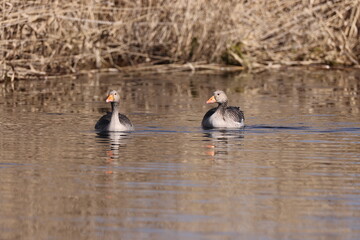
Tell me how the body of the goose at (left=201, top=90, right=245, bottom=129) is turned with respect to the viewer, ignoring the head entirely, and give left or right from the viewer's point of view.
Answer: facing the viewer and to the left of the viewer

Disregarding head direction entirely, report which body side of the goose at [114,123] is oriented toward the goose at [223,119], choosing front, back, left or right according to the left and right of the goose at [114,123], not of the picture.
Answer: left

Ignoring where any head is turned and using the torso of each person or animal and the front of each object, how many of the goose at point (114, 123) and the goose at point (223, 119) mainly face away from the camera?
0

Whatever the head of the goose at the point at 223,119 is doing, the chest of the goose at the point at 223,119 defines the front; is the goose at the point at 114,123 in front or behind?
in front

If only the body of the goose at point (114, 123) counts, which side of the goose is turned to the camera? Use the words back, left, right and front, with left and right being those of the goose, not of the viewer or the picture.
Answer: front
